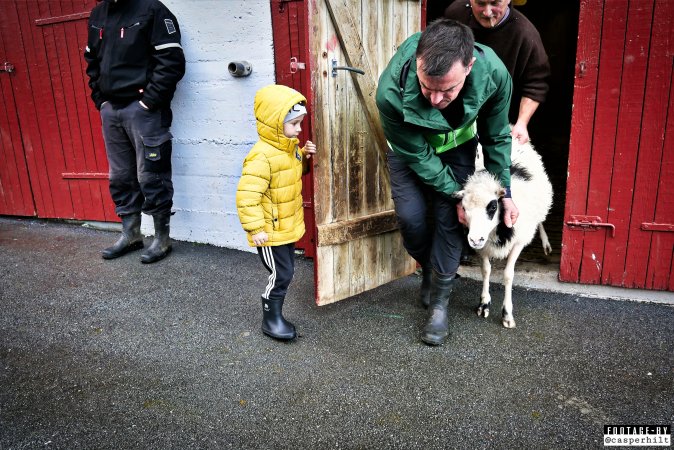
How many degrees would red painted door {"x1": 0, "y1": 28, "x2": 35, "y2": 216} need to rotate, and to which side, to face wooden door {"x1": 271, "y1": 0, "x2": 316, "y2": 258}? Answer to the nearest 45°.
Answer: approximately 45° to its left

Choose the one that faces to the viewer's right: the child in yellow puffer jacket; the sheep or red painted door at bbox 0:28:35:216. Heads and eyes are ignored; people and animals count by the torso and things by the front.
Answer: the child in yellow puffer jacket

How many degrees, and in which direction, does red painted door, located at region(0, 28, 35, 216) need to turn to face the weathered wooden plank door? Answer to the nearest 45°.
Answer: approximately 45° to its left

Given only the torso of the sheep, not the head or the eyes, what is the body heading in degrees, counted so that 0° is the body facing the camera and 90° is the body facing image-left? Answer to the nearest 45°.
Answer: approximately 45°

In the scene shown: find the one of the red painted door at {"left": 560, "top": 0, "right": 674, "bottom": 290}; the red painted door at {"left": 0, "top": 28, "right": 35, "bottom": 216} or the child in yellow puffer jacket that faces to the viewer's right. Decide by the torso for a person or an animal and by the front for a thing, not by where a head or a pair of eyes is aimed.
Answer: the child in yellow puffer jacket

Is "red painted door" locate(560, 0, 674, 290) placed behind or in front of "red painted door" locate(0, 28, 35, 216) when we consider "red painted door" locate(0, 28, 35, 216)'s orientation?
in front

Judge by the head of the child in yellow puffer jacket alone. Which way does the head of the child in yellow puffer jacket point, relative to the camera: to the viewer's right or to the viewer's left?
to the viewer's right

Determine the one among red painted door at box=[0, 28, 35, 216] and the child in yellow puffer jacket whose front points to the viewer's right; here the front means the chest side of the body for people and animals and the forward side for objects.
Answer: the child in yellow puffer jacket

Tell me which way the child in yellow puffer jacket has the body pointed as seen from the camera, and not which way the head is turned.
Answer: to the viewer's right

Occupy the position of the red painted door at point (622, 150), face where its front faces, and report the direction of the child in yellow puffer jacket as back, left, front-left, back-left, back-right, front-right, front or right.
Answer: front-right

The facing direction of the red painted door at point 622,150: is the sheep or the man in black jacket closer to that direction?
the sheep

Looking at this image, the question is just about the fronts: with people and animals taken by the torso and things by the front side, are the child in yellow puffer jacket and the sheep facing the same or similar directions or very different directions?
very different directions

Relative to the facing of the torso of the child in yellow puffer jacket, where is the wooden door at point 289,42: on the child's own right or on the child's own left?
on the child's own left
